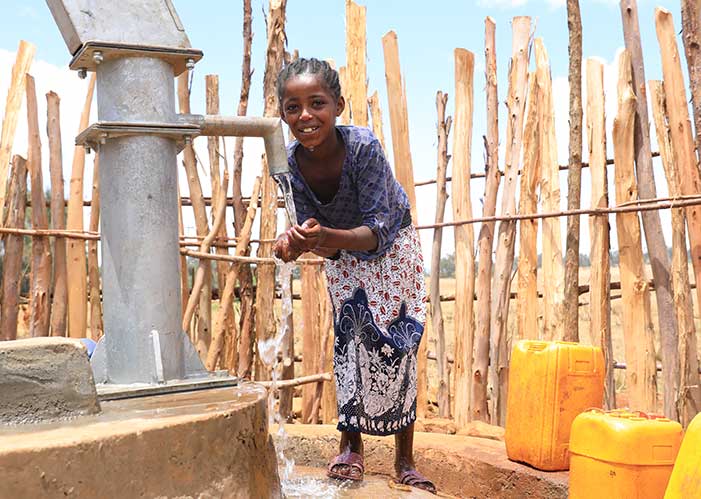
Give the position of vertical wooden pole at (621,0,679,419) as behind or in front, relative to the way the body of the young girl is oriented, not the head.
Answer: behind

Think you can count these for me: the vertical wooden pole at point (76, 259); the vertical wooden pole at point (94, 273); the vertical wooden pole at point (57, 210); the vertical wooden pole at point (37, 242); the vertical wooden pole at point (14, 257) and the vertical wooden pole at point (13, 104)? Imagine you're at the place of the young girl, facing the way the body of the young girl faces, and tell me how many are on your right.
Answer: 6

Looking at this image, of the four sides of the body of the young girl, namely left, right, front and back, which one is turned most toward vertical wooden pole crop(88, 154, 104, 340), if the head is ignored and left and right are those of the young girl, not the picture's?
right

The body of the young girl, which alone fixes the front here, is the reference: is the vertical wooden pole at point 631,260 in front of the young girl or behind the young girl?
behind

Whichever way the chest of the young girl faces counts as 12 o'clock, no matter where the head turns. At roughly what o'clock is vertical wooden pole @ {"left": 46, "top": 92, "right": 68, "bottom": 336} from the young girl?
The vertical wooden pole is roughly at 3 o'clock from the young girl.

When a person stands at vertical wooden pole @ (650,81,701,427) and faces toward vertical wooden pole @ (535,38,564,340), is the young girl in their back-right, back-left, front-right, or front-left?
front-left

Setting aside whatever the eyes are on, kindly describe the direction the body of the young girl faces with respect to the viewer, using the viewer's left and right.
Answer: facing the viewer and to the left of the viewer

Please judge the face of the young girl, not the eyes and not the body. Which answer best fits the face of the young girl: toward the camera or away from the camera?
toward the camera

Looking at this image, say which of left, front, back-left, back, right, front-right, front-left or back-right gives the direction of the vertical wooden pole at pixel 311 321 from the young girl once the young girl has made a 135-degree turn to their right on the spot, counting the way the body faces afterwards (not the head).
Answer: front

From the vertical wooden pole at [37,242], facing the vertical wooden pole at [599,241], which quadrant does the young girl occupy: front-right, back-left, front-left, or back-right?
front-right
